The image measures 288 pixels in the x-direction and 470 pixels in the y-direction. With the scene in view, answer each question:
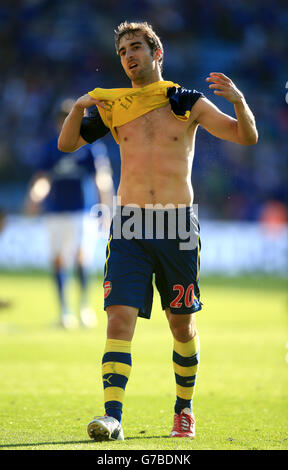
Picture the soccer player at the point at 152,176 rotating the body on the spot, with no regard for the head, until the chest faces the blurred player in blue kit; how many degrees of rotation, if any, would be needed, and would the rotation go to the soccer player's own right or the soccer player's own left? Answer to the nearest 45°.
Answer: approximately 180°

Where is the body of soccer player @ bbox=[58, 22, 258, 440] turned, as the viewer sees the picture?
toward the camera
